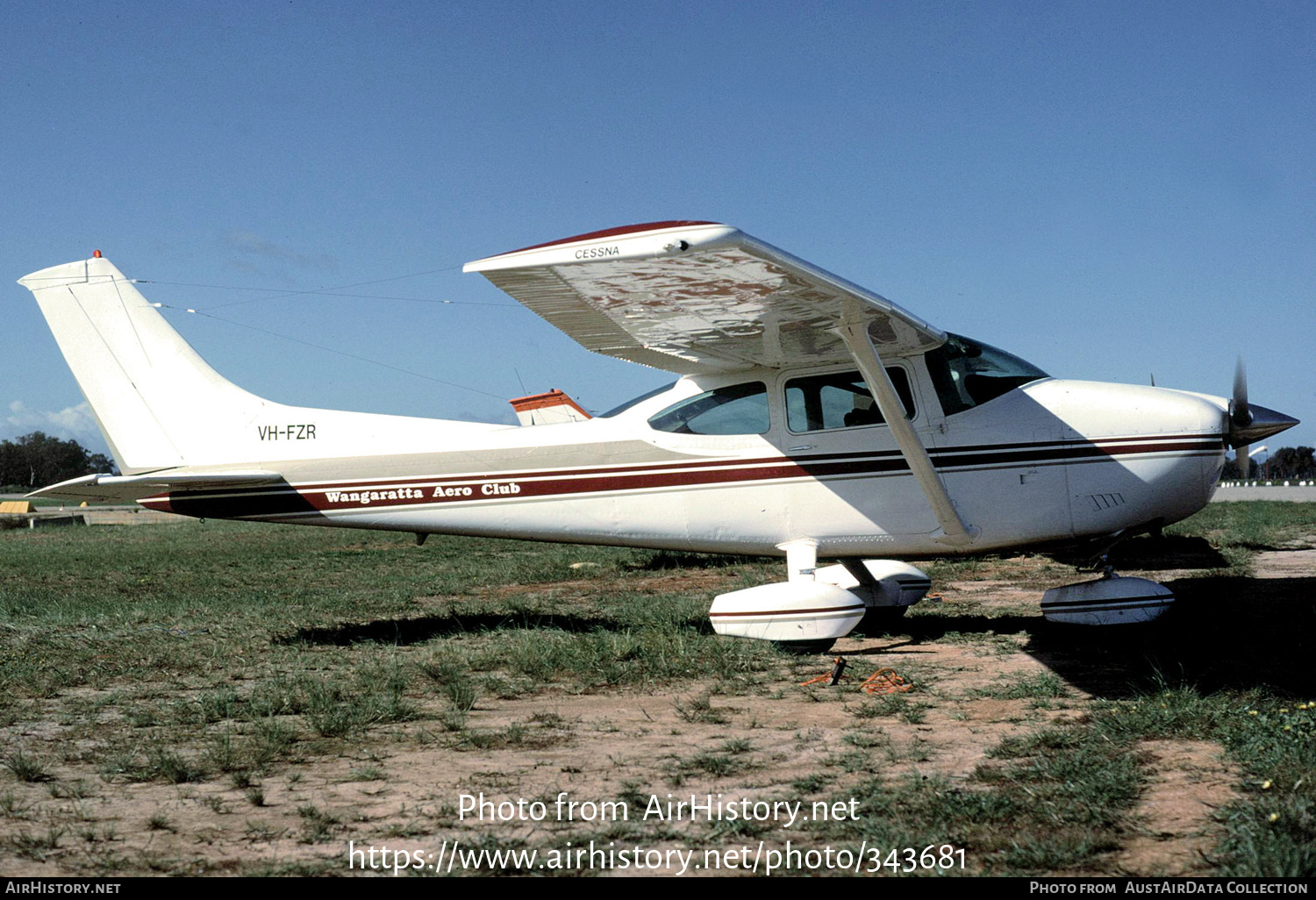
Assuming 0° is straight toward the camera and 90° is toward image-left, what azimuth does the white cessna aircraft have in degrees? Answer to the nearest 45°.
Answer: approximately 270°
